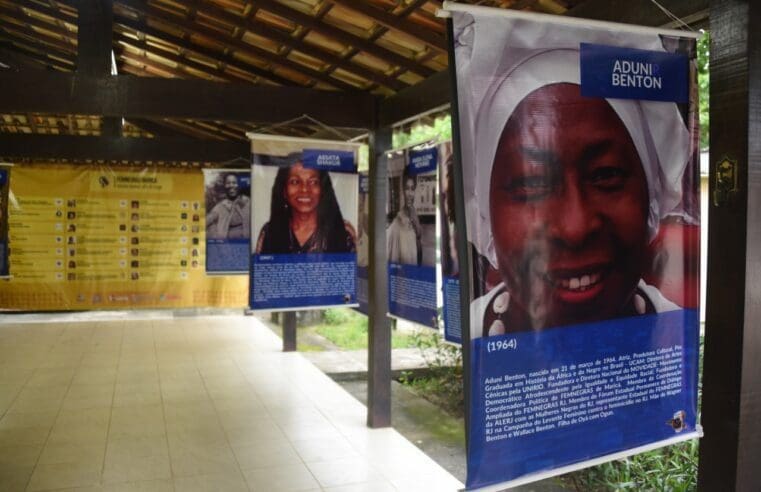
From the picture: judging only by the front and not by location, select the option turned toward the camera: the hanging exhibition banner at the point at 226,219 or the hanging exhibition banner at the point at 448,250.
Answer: the hanging exhibition banner at the point at 226,219

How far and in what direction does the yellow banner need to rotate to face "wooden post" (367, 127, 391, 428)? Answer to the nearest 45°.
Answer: approximately 45° to its left

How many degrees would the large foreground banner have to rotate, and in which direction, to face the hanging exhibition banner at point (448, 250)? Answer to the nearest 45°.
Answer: approximately 180°

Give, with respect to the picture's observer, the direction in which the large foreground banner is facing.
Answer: facing the viewer and to the right of the viewer

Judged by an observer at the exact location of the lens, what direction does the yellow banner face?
facing the viewer

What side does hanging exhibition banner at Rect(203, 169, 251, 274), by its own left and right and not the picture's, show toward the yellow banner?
right

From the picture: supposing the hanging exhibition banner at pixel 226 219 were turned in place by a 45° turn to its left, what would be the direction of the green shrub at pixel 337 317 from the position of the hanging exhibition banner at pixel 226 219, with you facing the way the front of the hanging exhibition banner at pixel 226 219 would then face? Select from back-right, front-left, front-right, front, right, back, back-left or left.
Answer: left

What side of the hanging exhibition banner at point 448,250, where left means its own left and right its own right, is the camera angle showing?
left

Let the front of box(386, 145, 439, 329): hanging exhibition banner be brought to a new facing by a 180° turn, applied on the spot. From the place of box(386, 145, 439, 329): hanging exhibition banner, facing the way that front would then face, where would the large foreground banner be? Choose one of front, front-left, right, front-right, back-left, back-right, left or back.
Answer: back-right

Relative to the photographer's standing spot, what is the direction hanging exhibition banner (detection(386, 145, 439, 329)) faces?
facing the viewer and to the left of the viewer

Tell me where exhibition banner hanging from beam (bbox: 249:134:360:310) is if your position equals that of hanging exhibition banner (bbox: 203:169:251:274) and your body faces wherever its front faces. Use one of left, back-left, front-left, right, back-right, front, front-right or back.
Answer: front

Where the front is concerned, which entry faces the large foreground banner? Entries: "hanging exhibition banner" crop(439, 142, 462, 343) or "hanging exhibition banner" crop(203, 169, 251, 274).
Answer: "hanging exhibition banner" crop(203, 169, 251, 274)

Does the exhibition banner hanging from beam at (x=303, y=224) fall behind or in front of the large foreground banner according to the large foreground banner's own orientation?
behind

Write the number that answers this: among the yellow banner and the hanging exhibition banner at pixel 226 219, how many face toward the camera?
2
